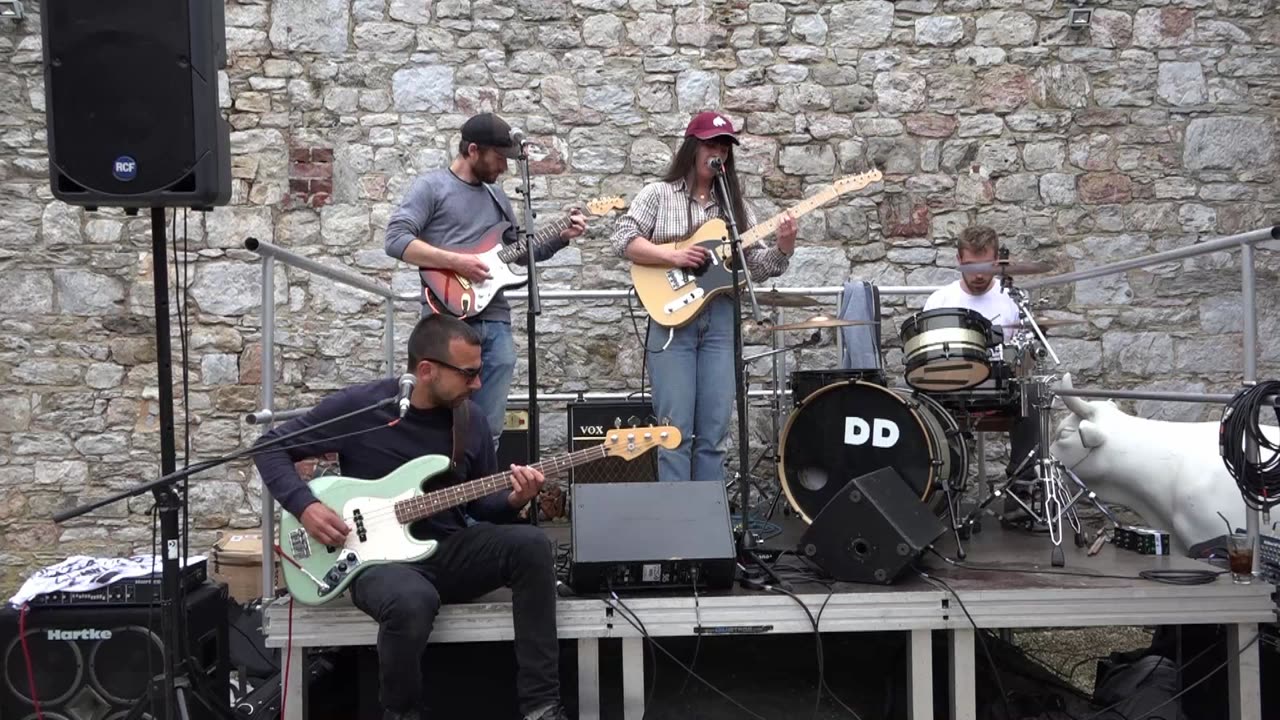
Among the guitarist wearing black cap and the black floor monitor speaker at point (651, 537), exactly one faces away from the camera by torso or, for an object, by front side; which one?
the black floor monitor speaker

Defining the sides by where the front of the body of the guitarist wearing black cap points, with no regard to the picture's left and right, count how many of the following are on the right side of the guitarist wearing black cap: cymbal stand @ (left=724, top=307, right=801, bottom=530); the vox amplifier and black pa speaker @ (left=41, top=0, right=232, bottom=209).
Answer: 1

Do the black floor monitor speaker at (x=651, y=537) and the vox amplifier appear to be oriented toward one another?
yes

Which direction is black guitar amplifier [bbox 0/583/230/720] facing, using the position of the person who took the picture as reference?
facing the viewer

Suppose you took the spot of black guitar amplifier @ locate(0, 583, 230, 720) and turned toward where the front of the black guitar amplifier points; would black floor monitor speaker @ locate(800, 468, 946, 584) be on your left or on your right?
on your left

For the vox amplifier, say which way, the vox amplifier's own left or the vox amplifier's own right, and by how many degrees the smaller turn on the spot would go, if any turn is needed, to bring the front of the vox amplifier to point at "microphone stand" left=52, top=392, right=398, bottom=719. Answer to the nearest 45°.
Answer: approximately 45° to the vox amplifier's own right

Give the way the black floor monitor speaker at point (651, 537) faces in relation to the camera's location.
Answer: facing away from the viewer

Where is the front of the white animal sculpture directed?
to the viewer's left

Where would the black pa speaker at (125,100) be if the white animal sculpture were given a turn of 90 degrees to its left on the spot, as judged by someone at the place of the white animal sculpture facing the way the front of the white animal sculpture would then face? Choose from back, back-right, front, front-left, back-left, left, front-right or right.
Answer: front-right

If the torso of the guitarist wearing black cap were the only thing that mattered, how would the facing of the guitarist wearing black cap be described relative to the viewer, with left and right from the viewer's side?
facing the viewer and to the right of the viewer

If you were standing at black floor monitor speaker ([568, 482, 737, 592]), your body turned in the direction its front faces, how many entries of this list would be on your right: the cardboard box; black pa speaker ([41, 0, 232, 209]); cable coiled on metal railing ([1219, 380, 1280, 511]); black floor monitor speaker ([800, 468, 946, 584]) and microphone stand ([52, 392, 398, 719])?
2

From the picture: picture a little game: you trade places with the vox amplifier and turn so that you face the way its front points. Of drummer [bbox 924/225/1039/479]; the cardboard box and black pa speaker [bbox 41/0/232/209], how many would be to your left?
1

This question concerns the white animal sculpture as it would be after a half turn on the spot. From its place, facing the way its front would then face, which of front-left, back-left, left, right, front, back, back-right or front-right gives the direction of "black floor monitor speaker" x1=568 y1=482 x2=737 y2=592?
back-right

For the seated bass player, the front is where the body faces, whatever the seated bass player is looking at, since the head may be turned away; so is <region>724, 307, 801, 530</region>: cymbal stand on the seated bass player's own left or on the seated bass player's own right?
on the seated bass player's own left

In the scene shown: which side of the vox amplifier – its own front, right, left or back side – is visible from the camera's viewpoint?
front
